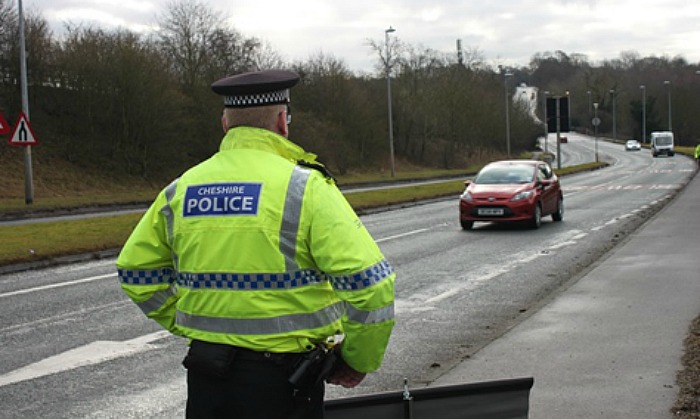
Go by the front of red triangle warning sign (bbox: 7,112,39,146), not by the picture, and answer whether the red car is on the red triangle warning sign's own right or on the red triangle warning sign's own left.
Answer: on the red triangle warning sign's own left

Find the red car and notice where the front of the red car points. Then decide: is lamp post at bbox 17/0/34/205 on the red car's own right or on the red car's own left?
on the red car's own right

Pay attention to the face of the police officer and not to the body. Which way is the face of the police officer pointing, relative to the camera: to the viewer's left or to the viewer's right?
to the viewer's right

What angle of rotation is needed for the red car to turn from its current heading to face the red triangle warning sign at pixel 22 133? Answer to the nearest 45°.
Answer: approximately 45° to its right

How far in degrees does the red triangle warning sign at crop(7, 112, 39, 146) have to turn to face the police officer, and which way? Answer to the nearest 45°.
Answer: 0° — it already faces them

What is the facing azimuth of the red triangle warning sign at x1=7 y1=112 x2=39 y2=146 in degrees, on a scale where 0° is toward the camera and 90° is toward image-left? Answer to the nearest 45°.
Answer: approximately 0°

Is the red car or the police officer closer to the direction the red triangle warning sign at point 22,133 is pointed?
the police officer
